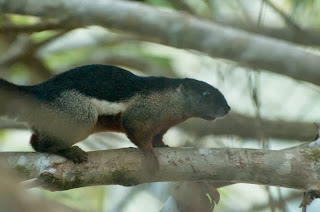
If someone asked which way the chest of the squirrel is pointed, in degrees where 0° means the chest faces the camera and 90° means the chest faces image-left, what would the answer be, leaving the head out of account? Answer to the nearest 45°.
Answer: approximately 270°

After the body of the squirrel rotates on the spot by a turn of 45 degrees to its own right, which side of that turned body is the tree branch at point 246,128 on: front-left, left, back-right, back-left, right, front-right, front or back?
left
